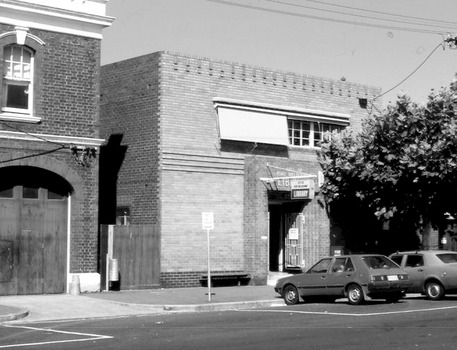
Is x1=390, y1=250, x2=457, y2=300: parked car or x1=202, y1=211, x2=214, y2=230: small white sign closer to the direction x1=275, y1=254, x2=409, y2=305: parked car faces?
the small white sign

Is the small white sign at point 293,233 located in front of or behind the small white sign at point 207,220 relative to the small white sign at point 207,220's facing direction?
behind

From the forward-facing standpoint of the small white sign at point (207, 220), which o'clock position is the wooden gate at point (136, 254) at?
The wooden gate is roughly at 5 o'clock from the small white sign.

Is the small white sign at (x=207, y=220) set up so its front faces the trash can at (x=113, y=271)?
no

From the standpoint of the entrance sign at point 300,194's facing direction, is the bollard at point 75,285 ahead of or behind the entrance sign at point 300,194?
ahead

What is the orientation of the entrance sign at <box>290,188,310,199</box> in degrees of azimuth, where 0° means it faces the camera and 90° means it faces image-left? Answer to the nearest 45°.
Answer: approximately 45°

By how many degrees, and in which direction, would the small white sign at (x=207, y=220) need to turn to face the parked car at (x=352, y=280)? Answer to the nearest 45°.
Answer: approximately 90° to its left

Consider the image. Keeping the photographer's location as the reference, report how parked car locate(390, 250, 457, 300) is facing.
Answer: facing away from the viewer and to the left of the viewer

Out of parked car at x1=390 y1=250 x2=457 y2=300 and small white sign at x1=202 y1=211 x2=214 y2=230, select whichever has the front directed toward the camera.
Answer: the small white sign

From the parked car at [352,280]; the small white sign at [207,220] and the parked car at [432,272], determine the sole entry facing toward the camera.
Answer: the small white sign

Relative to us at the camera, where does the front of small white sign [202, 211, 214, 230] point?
facing the viewer

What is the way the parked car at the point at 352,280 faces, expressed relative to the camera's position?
facing away from the viewer and to the left of the viewer

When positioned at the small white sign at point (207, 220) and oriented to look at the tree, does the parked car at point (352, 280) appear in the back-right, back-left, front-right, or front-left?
front-right

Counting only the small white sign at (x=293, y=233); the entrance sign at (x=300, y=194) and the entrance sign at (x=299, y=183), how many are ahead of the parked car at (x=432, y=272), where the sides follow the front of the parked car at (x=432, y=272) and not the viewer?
3

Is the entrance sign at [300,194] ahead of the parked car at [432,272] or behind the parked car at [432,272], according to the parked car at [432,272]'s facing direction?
ahead

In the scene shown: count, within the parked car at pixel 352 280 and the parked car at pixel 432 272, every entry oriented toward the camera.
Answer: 0

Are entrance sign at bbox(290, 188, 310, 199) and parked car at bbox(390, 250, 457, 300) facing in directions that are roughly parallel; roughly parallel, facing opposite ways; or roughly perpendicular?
roughly perpendicular

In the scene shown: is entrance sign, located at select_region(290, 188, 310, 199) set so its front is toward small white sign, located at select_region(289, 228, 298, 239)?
no
